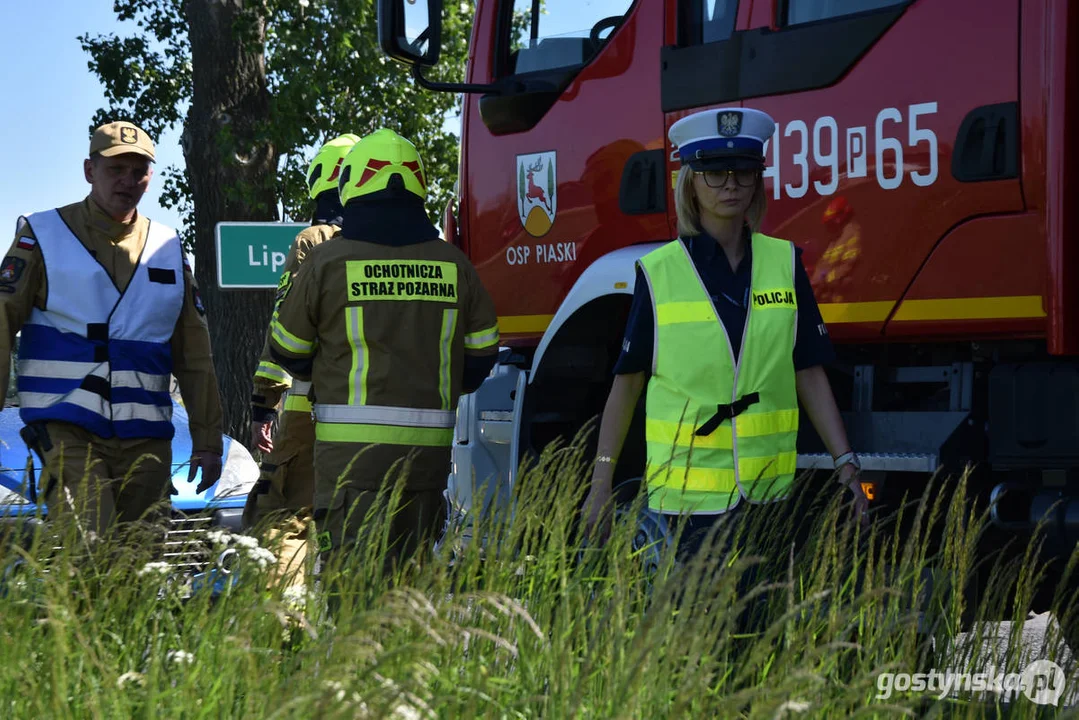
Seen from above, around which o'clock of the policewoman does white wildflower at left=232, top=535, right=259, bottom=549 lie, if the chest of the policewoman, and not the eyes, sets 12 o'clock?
The white wildflower is roughly at 2 o'clock from the policewoman.

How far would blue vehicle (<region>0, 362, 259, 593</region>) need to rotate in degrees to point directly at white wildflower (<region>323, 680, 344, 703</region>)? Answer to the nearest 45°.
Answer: approximately 45° to its right

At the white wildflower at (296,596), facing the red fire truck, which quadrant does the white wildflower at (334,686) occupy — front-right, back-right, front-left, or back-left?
back-right

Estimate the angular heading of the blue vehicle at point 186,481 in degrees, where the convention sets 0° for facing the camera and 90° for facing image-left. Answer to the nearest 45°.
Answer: approximately 315°

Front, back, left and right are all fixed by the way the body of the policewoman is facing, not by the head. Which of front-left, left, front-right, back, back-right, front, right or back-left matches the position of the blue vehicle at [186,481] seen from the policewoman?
back-right

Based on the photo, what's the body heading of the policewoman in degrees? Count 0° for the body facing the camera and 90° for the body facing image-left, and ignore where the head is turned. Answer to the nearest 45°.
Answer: approximately 0°

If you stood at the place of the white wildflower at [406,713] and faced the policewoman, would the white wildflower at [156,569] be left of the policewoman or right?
left

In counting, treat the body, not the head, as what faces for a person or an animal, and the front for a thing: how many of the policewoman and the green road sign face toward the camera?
2

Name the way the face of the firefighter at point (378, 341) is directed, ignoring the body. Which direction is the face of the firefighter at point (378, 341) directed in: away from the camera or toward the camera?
away from the camera

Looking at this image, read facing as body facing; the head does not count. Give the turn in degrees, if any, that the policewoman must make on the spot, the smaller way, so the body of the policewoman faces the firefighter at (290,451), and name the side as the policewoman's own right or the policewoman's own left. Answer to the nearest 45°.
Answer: approximately 135° to the policewoman's own right

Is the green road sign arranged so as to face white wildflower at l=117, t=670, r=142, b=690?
yes
